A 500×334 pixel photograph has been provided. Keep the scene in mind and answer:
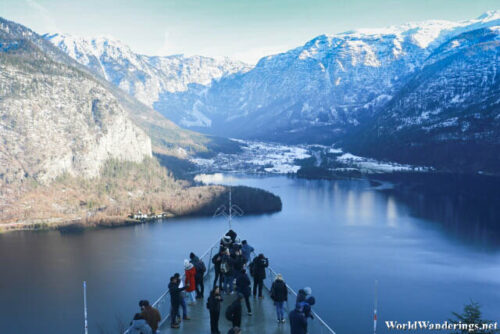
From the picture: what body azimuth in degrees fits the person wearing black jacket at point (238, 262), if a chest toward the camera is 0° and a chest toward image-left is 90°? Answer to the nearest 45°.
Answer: approximately 180°

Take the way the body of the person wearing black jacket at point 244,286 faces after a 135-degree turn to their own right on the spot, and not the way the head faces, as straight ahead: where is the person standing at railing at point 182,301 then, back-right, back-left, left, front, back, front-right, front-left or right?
back-right

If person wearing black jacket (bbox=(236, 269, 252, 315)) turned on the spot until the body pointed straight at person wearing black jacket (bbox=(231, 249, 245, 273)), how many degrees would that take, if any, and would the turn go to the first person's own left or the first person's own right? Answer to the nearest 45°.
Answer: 0° — they already face them

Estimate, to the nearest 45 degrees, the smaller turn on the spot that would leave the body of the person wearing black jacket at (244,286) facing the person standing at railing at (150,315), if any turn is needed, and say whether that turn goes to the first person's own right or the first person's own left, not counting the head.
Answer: approximately 135° to the first person's own left

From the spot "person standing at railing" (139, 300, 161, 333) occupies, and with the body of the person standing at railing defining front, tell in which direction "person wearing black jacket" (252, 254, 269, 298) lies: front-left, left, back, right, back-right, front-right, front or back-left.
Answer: right

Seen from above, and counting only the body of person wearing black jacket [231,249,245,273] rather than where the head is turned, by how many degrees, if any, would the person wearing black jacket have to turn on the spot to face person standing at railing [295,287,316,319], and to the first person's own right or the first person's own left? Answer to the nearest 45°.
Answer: approximately 45° to the first person's own left

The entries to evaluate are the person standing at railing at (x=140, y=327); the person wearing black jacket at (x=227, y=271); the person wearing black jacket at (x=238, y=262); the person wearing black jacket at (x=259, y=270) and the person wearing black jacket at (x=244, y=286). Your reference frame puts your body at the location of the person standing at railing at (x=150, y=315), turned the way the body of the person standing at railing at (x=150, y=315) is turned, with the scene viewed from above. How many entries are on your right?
4

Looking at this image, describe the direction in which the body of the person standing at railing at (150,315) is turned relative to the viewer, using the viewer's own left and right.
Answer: facing away from the viewer and to the left of the viewer

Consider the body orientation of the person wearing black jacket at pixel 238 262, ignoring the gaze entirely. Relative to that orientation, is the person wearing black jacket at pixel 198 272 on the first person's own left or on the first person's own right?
on the first person's own left

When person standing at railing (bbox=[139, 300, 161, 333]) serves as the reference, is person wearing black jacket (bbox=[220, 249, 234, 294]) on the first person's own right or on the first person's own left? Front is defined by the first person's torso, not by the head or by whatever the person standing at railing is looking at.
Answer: on the first person's own right

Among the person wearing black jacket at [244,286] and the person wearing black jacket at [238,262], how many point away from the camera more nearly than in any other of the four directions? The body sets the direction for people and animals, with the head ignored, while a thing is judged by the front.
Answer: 2

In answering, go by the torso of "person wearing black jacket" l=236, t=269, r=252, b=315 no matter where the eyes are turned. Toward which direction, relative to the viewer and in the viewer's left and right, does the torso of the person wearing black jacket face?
facing away from the viewer

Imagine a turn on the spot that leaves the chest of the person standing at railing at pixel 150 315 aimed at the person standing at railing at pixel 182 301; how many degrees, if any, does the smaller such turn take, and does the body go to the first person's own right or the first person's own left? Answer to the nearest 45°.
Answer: approximately 90° to the first person's own right
